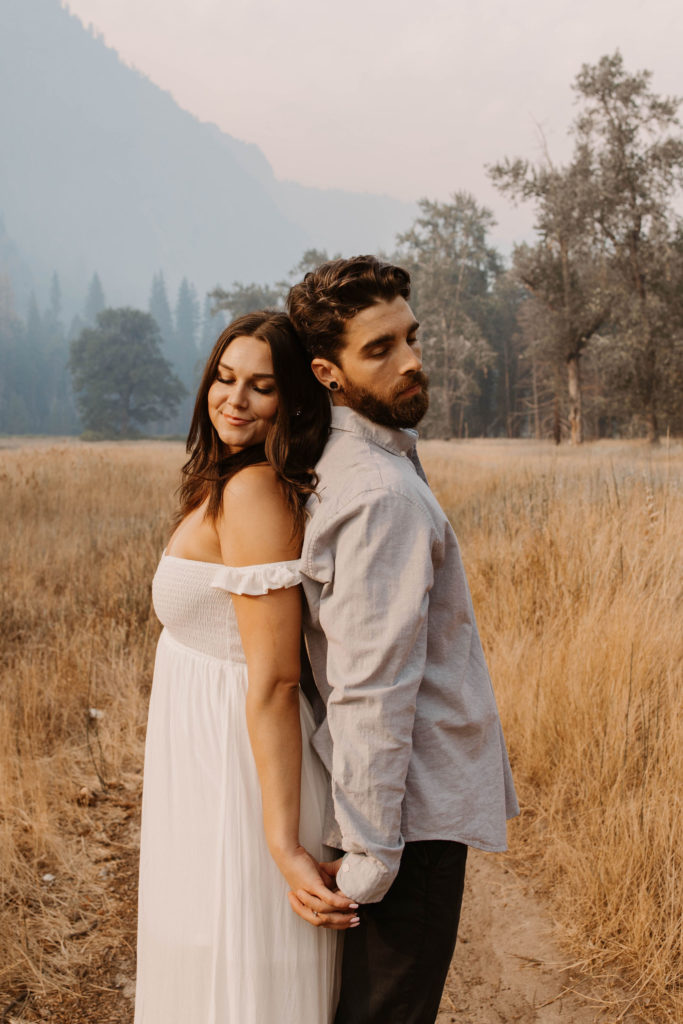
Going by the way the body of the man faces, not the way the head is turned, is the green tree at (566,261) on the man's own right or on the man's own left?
on the man's own left

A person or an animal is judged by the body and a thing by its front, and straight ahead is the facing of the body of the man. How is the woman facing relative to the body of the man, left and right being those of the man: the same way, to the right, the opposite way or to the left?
the opposite way

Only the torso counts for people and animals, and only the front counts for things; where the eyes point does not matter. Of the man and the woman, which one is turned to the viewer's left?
the woman

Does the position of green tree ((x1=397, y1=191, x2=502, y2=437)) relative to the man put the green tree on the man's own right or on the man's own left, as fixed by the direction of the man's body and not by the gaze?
on the man's own left

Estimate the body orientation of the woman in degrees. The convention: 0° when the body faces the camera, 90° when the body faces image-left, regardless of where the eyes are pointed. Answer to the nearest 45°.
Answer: approximately 90°

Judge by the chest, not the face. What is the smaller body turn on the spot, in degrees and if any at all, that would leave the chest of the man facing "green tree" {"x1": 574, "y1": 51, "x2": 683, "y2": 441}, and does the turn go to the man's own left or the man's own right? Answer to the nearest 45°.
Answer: approximately 90° to the man's own left

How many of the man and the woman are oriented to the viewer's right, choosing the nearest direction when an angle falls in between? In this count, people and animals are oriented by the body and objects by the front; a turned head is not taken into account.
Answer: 1

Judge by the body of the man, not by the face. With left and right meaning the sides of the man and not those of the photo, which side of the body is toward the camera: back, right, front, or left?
right
